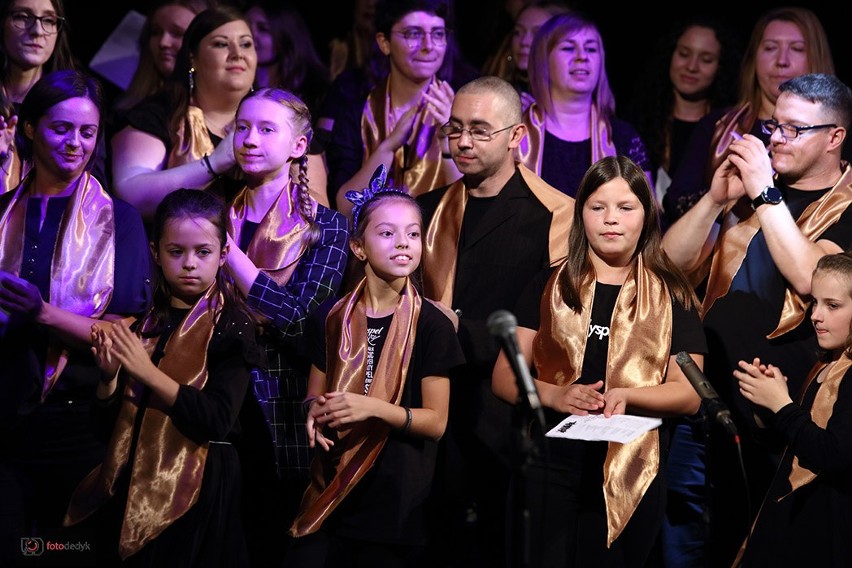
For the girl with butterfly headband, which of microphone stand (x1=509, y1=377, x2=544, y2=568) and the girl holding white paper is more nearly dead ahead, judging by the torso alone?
the microphone stand

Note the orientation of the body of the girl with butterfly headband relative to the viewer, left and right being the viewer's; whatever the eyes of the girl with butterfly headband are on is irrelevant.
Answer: facing the viewer and to the left of the viewer

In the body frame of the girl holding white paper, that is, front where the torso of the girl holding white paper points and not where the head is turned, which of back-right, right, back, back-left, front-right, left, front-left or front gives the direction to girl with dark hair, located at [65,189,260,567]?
right

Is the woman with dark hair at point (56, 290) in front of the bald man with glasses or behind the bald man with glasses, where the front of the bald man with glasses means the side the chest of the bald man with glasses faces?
in front

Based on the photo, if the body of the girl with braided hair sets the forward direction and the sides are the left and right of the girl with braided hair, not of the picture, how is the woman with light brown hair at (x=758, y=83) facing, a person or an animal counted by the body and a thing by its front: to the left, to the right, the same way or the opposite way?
the same way

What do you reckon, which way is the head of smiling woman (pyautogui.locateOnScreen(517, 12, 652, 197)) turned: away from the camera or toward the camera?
toward the camera

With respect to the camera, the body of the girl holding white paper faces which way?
toward the camera

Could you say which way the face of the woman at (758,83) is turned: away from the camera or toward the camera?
toward the camera

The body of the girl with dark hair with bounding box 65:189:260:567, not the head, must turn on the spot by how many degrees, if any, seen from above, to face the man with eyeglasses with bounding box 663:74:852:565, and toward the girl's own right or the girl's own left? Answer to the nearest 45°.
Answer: approximately 135° to the girl's own left

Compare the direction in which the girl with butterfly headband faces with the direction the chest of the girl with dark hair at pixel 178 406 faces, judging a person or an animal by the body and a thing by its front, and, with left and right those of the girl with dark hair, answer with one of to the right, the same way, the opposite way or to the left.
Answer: the same way

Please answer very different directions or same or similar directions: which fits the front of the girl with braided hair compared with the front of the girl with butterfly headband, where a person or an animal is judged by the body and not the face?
same or similar directions

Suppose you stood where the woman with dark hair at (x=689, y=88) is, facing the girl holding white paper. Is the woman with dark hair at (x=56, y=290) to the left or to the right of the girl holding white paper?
right

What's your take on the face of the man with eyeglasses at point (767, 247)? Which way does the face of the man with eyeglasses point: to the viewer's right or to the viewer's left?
to the viewer's left

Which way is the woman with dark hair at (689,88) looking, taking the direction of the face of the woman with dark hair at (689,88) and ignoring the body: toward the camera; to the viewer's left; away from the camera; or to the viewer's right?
toward the camera

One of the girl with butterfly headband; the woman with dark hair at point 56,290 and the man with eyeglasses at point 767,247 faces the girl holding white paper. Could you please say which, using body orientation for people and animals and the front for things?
the man with eyeglasses

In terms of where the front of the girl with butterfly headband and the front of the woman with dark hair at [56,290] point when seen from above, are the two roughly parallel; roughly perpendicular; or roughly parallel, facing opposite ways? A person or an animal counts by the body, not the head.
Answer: roughly parallel

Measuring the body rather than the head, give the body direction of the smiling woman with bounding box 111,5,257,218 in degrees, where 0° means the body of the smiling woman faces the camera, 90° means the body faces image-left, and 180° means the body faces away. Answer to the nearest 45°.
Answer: approximately 315°

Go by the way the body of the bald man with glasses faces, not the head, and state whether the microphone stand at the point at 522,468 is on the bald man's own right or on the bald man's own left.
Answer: on the bald man's own left

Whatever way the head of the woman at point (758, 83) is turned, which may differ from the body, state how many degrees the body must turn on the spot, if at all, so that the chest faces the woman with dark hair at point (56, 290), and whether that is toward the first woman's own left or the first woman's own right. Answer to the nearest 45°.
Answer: approximately 45° to the first woman's own right
